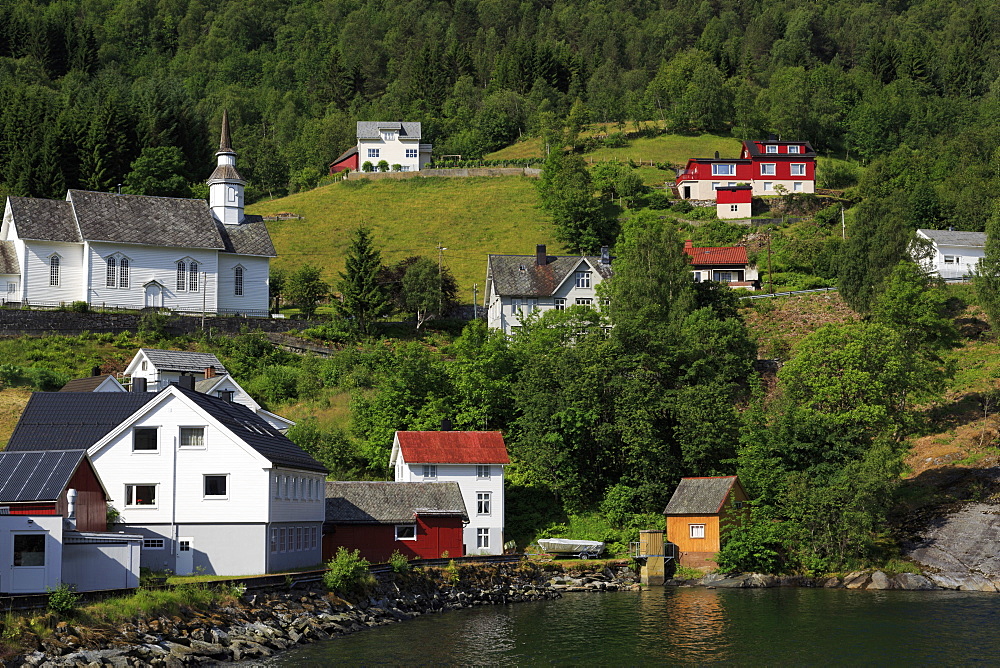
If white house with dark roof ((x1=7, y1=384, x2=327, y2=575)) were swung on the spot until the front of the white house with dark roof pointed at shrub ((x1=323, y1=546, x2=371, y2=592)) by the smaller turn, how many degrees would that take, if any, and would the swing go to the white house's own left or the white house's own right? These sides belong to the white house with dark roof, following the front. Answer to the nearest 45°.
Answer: approximately 45° to the white house's own left

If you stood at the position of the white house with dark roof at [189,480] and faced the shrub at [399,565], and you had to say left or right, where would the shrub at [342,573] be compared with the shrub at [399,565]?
right

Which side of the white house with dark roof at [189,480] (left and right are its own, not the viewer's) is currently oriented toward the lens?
front

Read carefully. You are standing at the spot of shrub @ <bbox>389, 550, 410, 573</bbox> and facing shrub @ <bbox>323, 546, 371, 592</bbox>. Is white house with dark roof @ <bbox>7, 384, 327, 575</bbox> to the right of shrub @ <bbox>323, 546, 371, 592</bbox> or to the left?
right

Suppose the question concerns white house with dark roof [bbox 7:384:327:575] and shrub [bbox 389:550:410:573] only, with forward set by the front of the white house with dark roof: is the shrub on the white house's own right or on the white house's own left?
on the white house's own left
